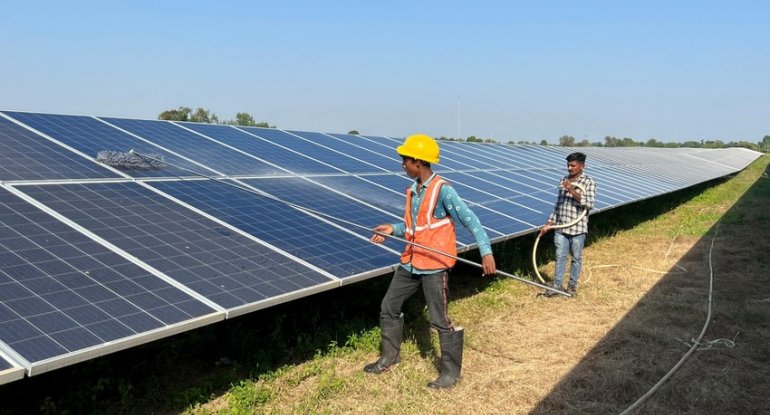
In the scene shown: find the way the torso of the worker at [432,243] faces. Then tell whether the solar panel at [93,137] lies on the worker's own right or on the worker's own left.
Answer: on the worker's own right

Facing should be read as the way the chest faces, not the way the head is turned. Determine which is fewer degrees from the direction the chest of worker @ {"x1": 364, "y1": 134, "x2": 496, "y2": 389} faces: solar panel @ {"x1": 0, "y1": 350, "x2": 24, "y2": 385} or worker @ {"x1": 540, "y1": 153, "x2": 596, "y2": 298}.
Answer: the solar panel

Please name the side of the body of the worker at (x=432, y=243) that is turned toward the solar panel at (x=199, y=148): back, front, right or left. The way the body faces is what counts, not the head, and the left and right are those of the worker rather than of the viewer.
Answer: right

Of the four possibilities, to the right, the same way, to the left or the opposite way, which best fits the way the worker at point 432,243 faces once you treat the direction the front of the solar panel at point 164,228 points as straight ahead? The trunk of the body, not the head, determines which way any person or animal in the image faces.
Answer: to the right

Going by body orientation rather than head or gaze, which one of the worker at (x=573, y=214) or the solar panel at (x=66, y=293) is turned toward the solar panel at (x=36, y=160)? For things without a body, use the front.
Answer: the worker

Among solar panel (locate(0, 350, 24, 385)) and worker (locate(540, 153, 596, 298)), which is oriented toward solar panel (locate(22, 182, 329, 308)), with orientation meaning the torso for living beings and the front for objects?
the worker

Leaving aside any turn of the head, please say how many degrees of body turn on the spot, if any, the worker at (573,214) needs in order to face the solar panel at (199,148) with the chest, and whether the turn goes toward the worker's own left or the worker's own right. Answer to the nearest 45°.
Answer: approximately 45° to the worker's own right

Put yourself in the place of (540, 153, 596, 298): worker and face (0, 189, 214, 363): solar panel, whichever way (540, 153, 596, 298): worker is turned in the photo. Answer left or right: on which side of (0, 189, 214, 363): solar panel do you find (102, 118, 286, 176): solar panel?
right

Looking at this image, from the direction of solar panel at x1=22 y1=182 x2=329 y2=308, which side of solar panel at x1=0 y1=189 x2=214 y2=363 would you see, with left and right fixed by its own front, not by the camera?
left

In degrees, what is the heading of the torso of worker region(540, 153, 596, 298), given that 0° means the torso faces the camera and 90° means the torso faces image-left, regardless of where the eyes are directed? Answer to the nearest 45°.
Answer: approximately 45°

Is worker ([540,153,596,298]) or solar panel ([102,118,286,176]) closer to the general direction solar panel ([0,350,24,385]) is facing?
the worker

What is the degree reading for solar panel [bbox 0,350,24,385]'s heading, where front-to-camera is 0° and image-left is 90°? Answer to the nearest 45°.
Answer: approximately 315°
